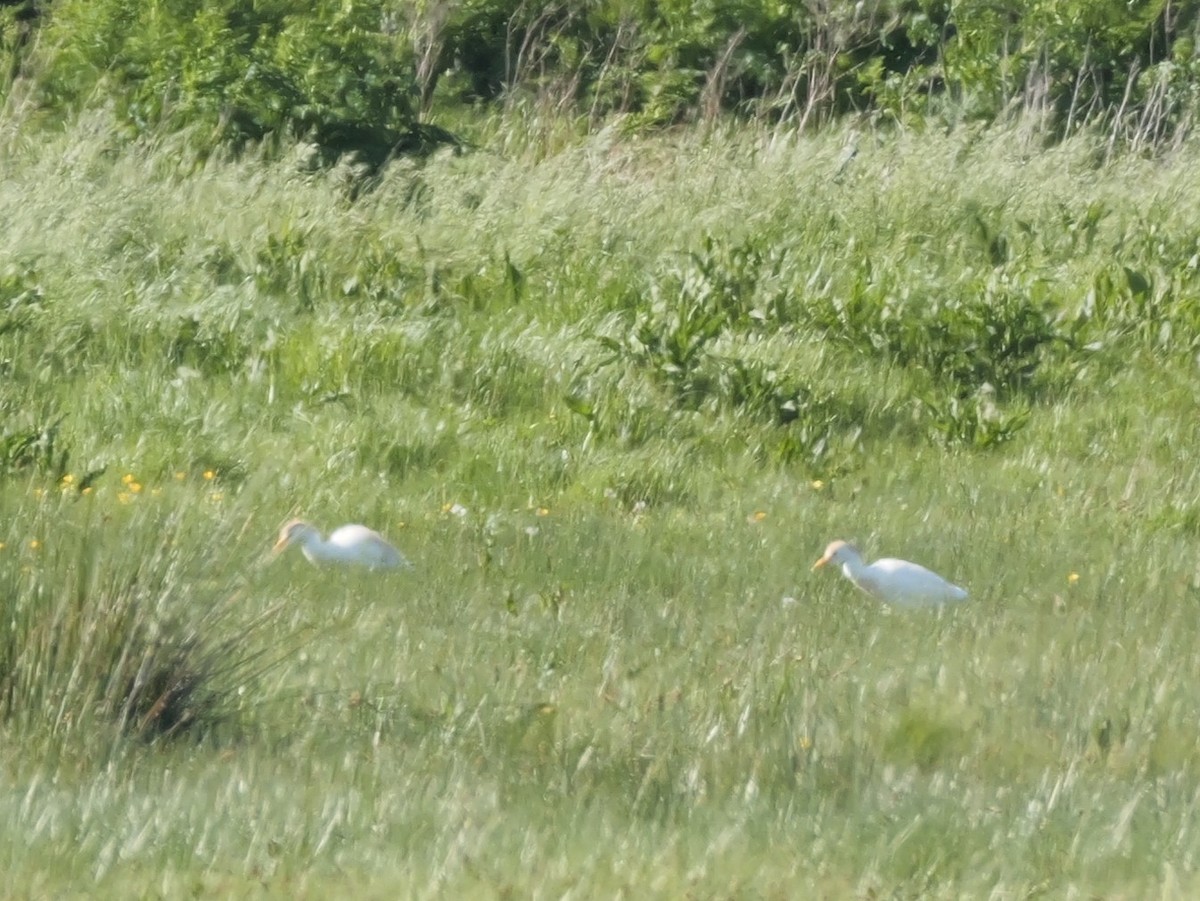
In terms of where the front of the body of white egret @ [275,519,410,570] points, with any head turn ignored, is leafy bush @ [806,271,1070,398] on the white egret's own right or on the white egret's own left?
on the white egret's own right

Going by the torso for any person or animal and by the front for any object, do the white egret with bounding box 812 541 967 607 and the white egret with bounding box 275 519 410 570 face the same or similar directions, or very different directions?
same or similar directions

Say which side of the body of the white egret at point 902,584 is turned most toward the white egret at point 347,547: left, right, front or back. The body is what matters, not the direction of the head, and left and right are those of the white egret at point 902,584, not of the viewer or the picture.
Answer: front

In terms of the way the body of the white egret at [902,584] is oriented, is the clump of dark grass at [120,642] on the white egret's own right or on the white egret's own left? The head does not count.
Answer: on the white egret's own left

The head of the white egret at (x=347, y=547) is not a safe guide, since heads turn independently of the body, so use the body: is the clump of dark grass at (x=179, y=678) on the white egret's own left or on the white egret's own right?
on the white egret's own left

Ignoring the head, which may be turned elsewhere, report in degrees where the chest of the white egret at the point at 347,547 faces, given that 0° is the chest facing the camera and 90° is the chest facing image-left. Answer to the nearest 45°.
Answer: approximately 90°

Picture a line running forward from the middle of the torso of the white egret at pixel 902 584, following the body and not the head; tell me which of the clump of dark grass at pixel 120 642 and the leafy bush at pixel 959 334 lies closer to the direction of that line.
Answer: the clump of dark grass

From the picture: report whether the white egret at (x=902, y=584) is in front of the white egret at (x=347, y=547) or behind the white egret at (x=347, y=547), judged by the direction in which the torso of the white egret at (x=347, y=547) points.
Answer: behind

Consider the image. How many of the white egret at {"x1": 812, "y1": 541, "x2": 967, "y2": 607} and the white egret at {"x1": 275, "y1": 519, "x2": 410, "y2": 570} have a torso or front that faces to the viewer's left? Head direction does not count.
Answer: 2

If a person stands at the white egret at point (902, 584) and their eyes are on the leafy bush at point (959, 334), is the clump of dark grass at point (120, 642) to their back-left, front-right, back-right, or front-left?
back-left

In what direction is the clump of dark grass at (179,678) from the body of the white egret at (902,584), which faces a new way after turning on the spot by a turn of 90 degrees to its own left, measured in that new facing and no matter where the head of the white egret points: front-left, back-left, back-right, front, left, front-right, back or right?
front-right

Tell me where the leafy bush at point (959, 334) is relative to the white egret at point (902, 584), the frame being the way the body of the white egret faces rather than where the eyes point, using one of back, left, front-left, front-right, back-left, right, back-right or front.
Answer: right

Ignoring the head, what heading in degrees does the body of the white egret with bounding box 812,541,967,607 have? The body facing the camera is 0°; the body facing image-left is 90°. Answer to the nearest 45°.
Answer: approximately 90°
